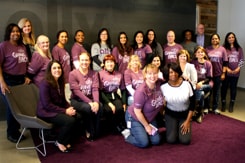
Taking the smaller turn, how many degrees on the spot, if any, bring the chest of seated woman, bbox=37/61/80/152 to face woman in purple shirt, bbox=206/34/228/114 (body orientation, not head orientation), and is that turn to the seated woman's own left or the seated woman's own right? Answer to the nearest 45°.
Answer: approximately 90° to the seated woman's own left

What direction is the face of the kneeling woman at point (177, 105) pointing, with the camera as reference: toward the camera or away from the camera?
toward the camera

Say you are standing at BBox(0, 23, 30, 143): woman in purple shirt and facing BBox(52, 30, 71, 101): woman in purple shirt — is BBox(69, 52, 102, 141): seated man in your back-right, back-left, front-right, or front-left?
front-right

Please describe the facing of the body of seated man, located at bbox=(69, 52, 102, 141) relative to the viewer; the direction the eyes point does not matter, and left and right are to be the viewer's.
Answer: facing the viewer and to the right of the viewer

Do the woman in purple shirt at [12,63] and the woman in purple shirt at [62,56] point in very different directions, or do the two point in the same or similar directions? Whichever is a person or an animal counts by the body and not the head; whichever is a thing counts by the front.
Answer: same or similar directions

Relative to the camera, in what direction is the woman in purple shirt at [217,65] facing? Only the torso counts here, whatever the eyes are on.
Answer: toward the camera

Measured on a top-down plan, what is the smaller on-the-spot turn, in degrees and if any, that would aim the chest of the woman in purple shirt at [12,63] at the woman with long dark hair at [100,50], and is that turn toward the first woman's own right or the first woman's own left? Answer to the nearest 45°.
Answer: approximately 90° to the first woman's own left

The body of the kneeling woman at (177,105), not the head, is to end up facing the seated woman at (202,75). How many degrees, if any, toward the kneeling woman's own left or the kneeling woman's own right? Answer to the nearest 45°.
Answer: approximately 180°

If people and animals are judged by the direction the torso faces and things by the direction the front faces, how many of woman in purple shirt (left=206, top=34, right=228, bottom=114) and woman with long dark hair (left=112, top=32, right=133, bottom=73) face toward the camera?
2

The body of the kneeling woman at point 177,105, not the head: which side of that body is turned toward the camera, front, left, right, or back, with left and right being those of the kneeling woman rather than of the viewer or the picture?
front

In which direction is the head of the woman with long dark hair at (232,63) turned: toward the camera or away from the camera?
toward the camera

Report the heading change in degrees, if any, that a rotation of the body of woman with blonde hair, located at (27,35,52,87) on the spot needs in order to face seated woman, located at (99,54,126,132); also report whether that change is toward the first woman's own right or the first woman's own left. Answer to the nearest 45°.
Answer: approximately 45° to the first woman's own left
